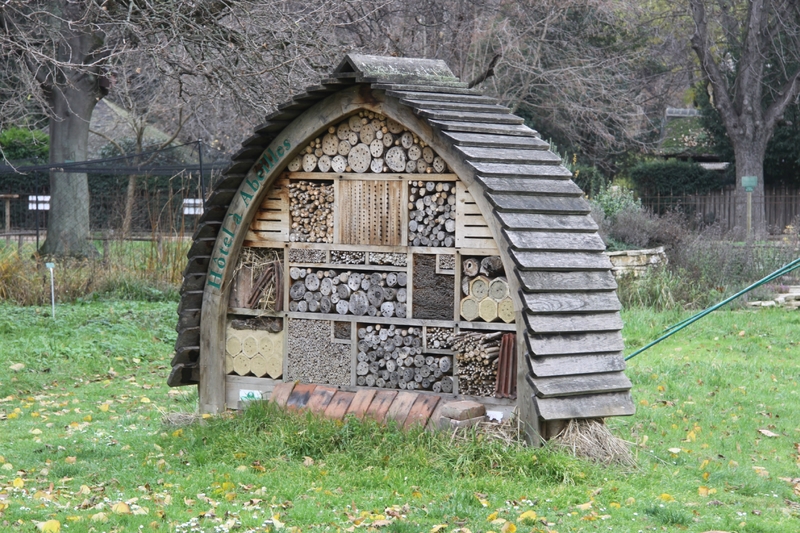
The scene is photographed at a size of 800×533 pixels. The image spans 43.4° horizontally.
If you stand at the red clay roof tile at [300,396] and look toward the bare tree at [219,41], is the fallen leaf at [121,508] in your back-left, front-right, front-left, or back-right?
back-left

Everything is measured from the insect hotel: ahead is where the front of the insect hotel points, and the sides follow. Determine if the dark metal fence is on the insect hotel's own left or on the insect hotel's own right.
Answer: on the insect hotel's own right

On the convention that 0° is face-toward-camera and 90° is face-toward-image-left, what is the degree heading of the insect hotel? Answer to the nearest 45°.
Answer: approximately 45°
